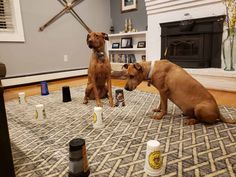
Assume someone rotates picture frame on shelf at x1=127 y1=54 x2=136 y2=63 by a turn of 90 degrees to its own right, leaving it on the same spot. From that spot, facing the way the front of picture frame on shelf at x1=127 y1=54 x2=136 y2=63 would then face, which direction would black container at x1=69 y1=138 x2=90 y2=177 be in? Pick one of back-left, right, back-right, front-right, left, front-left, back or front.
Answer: left

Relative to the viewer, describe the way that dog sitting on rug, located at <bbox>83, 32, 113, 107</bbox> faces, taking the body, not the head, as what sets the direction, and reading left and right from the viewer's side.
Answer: facing the viewer

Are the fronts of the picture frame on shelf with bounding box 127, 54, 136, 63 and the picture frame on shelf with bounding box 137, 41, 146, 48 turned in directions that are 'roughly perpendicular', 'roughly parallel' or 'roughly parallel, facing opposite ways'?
roughly parallel

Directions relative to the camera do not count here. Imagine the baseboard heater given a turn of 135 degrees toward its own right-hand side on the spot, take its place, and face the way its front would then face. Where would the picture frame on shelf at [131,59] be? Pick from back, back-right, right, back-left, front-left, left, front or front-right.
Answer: back

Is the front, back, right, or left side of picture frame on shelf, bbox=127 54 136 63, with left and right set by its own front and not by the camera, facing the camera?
front

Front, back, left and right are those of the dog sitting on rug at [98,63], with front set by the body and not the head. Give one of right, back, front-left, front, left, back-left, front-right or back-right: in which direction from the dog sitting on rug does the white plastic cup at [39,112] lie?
front-right

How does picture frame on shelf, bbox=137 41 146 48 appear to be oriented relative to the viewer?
toward the camera

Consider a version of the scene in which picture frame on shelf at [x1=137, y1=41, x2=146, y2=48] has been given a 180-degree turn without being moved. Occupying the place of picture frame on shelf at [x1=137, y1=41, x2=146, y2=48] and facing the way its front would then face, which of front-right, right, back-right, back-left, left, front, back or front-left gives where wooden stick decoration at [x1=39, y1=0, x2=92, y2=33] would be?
left

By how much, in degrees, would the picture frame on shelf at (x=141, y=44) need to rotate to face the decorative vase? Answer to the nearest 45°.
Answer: approximately 45° to its left

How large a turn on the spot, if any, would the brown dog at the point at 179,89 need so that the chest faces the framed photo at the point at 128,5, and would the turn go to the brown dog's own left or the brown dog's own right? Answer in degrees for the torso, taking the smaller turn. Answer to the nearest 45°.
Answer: approximately 90° to the brown dog's own right

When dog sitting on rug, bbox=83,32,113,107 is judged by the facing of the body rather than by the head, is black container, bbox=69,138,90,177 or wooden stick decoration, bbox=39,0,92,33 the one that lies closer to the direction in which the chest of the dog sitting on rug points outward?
the black container

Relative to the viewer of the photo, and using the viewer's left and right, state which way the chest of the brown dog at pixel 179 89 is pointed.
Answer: facing to the left of the viewer

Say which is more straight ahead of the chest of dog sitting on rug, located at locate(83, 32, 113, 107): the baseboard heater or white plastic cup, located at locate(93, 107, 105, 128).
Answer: the white plastic cup

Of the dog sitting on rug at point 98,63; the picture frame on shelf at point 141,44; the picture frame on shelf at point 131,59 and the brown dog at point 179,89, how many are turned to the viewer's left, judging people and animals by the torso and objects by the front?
1

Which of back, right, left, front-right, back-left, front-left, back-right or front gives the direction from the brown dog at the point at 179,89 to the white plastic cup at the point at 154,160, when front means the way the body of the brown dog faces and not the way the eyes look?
left

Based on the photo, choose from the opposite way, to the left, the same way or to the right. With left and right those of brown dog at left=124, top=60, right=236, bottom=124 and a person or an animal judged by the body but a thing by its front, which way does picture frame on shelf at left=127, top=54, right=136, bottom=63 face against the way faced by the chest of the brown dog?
to the left
